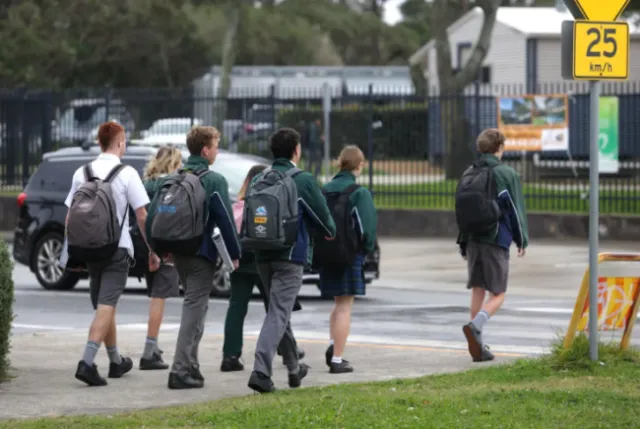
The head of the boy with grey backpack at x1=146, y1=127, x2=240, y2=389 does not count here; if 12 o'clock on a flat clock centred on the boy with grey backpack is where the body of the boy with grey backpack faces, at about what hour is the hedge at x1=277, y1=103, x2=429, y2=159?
The hedge is roughly at 11 o'clock from the boy with grey backpack.

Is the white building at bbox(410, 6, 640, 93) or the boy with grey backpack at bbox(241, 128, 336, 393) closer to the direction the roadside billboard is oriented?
the boy with grey backpack

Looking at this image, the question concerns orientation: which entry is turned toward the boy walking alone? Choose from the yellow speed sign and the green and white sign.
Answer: the green and white sign

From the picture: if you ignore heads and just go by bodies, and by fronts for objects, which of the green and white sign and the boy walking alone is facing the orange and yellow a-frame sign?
the green and white sign

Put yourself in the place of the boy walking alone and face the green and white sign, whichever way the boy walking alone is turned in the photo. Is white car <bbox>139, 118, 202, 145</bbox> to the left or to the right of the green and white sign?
left

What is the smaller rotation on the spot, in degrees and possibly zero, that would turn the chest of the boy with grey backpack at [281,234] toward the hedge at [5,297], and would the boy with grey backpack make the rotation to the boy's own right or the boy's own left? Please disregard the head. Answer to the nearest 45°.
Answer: approximately 135° to the boy's own left

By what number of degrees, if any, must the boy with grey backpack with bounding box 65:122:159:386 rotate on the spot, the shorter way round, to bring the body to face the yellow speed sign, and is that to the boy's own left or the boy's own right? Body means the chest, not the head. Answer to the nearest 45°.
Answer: approximately 45° to the boy's own right

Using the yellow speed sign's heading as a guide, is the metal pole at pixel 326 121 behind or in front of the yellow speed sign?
behind

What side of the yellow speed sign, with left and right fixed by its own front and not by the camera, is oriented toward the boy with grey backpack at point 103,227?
right

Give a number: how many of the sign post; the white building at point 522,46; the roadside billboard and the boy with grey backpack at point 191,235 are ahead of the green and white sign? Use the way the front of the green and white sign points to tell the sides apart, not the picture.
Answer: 2
